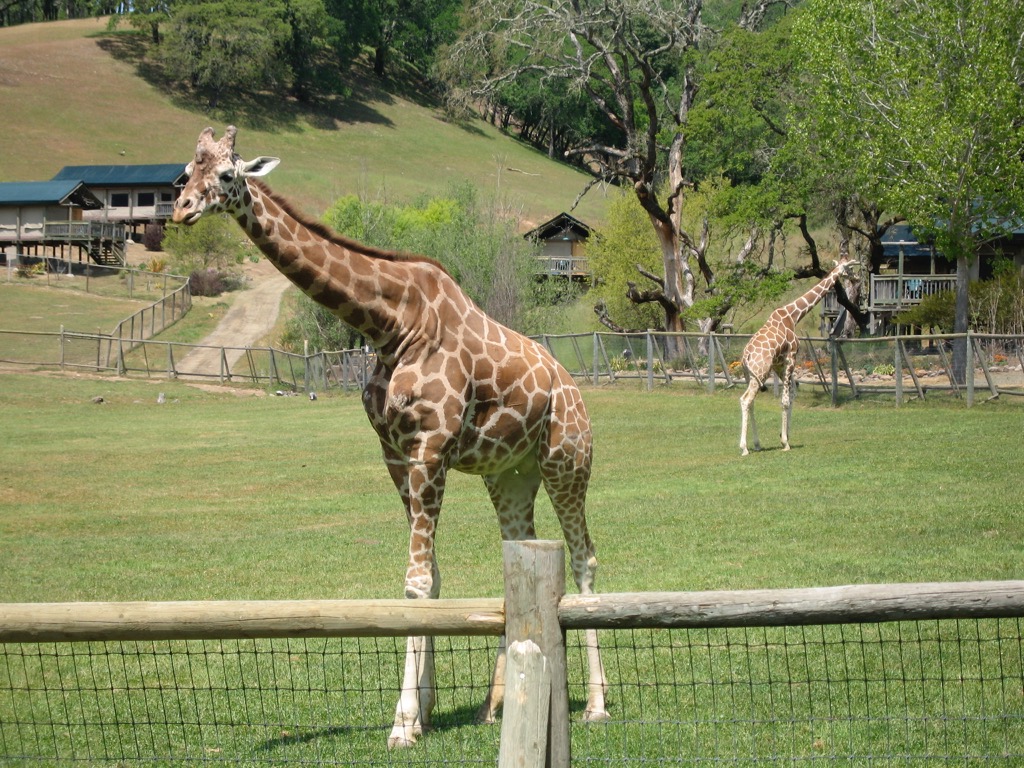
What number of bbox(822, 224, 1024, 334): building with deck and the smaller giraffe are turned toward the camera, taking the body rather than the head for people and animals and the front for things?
1

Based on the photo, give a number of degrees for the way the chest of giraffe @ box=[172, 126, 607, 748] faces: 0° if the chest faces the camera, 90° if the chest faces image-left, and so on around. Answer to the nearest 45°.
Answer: approximately 45°

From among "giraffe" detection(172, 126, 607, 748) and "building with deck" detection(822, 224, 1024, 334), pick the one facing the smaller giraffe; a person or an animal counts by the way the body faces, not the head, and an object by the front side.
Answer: the building with deck

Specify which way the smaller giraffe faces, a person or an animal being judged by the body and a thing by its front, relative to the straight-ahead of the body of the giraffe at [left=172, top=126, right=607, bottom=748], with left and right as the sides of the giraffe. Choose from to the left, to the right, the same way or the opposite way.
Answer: the opposite way

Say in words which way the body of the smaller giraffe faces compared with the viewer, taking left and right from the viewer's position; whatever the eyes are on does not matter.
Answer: facing away from the viewer and to the right of the viewer

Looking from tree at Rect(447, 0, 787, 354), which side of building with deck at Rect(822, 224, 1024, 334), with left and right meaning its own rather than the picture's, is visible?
right

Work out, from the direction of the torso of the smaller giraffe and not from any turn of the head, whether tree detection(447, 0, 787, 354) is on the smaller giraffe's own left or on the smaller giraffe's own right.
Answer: on the smaller giraffe's own left

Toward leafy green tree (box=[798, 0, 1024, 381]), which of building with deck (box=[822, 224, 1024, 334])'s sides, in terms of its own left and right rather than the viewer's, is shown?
front

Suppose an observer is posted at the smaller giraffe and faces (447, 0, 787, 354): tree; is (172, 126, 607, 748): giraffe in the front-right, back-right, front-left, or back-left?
back-left

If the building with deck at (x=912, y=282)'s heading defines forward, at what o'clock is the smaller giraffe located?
The smaller giraffe is roughly at 12 o'clock from the building with deck.

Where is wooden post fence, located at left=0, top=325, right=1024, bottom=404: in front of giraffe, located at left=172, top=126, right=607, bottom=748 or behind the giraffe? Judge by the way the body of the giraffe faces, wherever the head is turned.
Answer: behind
